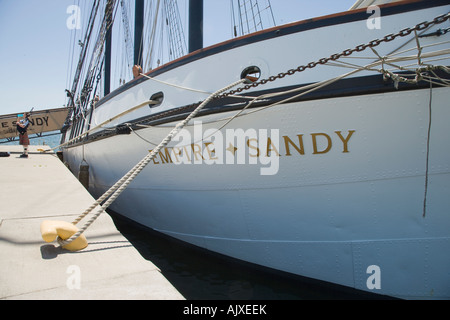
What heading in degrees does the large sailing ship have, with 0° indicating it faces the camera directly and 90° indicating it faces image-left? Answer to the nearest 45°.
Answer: approximately 315°
